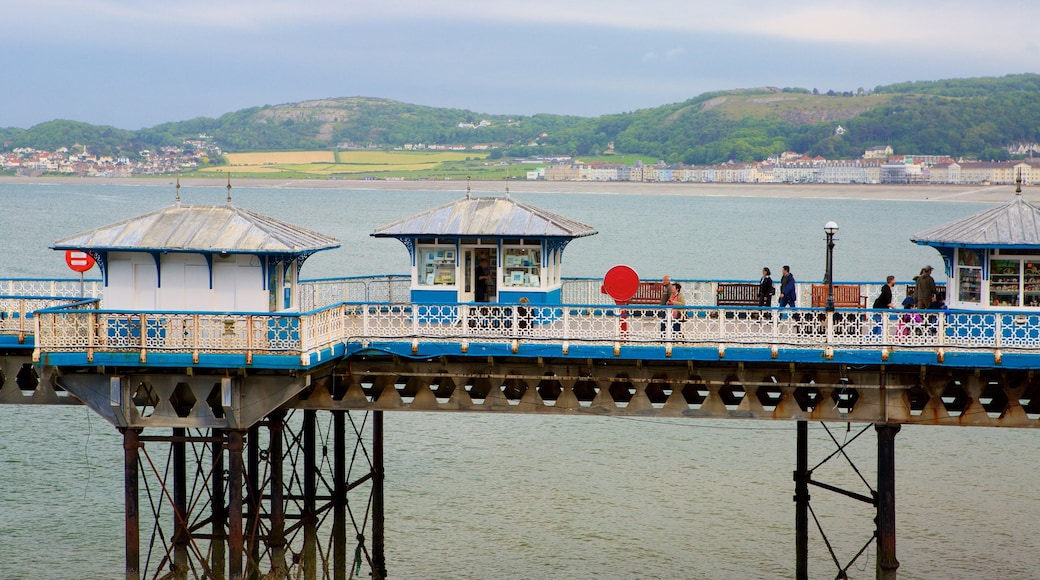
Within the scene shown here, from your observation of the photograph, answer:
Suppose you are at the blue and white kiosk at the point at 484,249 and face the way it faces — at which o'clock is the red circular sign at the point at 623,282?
The red circular sign is roughly at 10 o'clock from the blue and white kiosk.

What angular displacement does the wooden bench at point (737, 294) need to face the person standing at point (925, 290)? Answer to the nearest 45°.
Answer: approximately 45° to its left

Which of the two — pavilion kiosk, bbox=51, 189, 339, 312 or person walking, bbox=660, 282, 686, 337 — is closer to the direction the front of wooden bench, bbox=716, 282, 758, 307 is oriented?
the person walking

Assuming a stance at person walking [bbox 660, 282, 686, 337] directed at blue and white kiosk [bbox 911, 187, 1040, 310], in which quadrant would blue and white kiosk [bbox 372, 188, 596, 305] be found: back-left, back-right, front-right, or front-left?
back-left

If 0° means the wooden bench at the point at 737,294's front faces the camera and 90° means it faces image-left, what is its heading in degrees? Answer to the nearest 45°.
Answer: approximately 0°

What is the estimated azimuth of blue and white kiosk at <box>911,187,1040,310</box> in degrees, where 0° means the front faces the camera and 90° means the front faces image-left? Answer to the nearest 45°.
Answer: approximately 0°

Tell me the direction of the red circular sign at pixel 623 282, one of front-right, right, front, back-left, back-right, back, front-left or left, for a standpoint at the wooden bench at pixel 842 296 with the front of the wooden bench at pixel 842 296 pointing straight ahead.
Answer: front-right

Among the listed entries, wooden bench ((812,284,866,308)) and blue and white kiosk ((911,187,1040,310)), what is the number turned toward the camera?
2

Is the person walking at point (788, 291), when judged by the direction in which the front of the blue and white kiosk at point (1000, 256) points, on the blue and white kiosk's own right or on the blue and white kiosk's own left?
on the blue and white kiosk's own right
